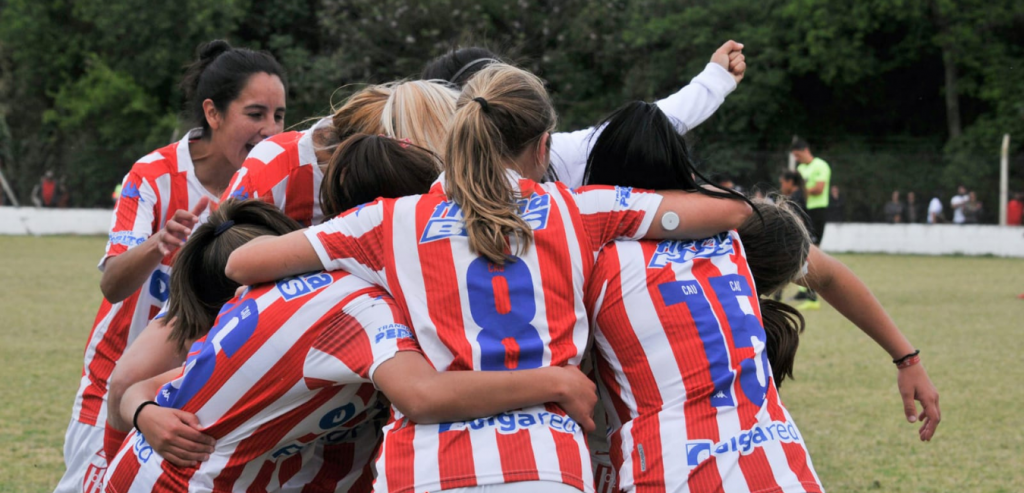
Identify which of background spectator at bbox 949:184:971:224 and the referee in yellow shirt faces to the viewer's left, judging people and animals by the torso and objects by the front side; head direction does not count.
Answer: the referee in yellow shirt

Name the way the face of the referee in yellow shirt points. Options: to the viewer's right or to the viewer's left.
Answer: to the viewer's left

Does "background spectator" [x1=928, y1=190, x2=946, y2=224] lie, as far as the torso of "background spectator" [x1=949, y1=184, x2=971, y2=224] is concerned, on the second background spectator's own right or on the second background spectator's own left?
on the second background spectator's own right

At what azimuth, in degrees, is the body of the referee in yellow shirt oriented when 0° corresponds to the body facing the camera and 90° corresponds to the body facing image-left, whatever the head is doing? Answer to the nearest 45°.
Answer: approximately 90°

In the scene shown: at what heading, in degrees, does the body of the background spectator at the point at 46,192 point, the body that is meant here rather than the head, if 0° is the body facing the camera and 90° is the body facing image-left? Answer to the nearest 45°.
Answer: approximately 0°

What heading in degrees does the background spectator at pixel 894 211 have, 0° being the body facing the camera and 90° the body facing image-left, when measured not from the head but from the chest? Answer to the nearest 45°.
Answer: approximately 0°

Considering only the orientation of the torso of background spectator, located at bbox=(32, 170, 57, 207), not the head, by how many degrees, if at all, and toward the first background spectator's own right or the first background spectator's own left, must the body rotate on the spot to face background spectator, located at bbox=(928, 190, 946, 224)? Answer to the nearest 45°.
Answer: approximately 45° to the first background spectator's own left

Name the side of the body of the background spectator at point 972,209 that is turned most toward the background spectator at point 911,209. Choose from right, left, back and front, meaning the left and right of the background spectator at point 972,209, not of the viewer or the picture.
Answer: right

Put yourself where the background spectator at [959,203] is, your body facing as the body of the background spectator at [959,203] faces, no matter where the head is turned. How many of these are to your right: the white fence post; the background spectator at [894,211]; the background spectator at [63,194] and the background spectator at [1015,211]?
2

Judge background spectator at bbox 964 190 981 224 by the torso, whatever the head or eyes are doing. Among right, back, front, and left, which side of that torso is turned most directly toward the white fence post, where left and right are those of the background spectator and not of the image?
left
